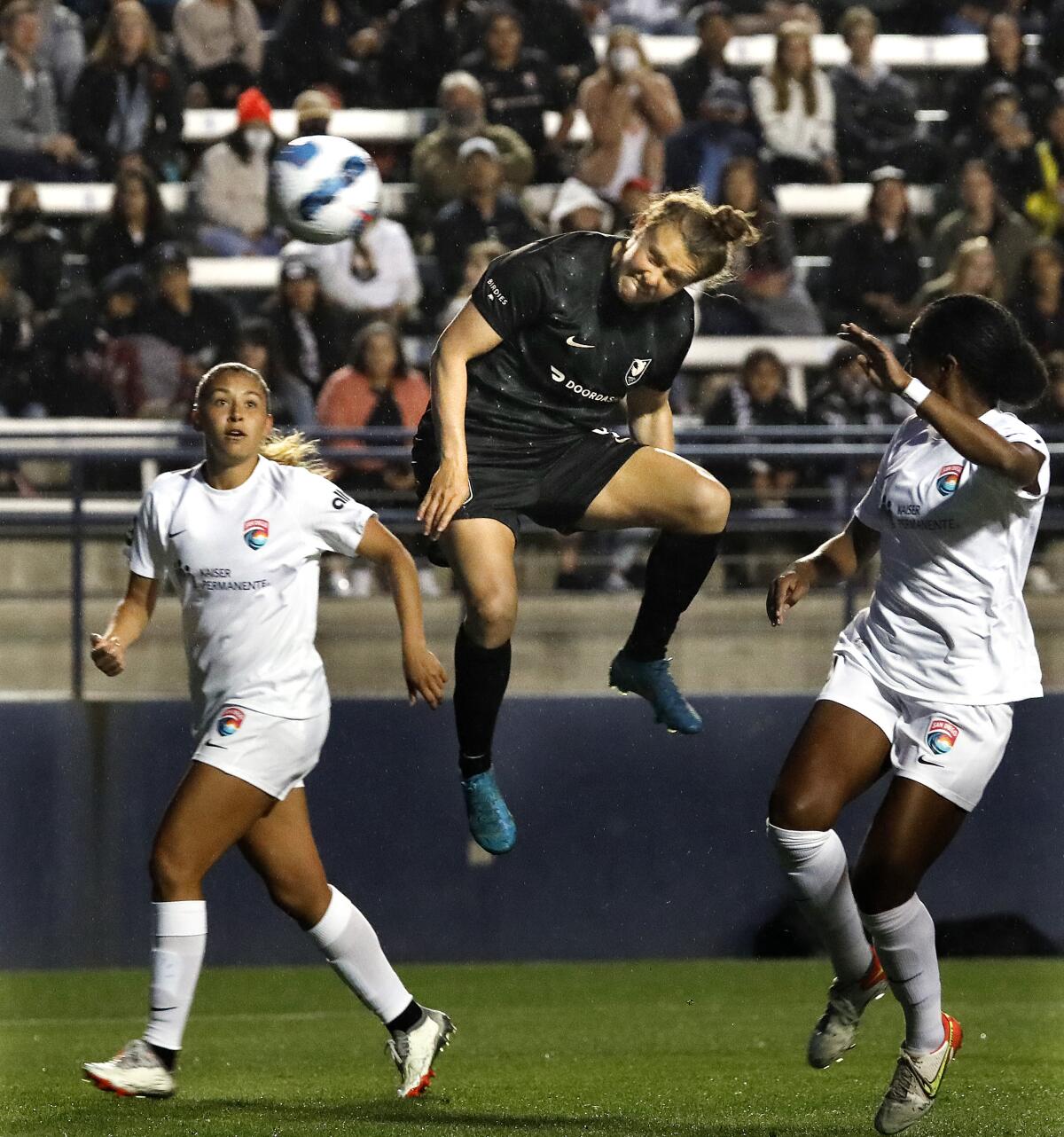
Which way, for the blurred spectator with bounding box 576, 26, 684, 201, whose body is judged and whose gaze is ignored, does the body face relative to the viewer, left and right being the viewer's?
facing the viewer

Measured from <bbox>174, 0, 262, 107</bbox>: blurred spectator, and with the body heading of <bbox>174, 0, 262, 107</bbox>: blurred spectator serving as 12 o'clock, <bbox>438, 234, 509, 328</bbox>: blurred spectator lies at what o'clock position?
<bbox>438, 234, 509, 328</bbox>: blurred spectator is roughly at 11 o'clock from <bbox>174, 0, 262, 107</bbox>: blurred spectator.

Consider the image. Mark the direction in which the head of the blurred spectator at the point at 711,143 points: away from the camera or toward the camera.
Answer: toward the camera

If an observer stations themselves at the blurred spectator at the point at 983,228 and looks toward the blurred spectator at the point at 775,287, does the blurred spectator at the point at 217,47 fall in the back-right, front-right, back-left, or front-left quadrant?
front-right

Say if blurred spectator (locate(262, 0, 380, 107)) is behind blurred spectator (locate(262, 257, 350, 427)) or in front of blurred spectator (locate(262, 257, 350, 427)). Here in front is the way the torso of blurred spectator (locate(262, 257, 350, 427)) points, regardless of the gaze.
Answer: behind

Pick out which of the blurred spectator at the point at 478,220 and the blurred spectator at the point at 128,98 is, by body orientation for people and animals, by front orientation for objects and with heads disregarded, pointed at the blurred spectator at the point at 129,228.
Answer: the blurred spectator at the point at 128,98

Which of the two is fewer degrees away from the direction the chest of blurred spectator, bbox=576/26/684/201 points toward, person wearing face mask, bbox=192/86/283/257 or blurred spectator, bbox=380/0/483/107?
the person wearing face mask

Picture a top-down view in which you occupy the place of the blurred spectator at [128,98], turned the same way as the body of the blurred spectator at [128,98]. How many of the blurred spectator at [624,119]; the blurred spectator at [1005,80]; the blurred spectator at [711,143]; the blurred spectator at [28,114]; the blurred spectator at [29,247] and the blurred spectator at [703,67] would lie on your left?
4

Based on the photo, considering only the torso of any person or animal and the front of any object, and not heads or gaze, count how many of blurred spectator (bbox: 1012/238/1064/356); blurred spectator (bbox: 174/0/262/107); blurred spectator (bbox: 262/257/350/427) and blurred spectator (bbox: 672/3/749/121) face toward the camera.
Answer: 4

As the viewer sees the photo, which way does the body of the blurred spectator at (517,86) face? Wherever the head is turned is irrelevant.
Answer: toward the camera

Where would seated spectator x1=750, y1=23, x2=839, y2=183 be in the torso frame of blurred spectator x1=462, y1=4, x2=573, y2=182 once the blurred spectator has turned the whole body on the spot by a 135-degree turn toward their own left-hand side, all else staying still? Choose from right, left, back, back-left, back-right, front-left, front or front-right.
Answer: front-right

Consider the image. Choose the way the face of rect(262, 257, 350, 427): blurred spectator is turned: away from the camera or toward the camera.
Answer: toward the camera

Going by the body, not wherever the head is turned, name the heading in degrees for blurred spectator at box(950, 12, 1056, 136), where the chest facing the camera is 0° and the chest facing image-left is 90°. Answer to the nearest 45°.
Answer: approximately 0°

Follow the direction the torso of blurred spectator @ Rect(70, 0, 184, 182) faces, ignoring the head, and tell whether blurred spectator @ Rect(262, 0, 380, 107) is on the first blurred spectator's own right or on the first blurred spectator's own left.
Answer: on the first blurred spectator's own left

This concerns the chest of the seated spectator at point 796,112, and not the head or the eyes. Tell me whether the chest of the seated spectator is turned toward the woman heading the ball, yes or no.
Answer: yes

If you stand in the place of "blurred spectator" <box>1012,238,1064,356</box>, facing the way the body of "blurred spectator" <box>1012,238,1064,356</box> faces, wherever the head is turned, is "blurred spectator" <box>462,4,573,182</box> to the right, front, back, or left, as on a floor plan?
right
